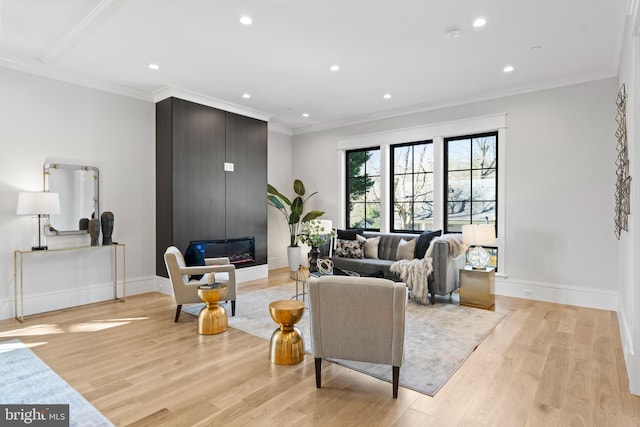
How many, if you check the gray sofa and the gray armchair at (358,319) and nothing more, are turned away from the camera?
1

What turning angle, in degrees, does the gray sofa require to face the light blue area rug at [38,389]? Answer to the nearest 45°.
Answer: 0° — it already faces it

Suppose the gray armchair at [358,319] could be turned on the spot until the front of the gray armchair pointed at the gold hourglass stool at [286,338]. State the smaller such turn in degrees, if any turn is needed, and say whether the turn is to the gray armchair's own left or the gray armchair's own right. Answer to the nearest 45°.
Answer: approximately 45° to the gray armchair's own left

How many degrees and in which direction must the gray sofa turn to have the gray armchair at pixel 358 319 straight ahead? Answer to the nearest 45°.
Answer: approximately 45° to its left

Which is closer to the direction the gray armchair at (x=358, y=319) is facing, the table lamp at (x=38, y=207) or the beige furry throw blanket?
the beige furry throw blanket

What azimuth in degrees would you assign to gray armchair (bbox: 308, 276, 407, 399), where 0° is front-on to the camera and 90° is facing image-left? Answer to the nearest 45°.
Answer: approximately 180°

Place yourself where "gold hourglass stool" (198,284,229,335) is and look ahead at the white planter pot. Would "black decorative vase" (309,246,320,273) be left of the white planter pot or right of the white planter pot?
right

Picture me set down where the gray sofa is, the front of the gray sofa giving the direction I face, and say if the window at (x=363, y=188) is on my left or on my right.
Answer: on my right

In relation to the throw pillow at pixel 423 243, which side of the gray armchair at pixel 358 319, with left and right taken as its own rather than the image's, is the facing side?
front

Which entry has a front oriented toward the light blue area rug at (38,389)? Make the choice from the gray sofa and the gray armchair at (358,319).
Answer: the gray sofa

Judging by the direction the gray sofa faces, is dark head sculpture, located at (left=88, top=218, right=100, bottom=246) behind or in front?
in front

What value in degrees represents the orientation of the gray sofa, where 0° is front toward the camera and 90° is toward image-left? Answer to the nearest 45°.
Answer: approximately 45°

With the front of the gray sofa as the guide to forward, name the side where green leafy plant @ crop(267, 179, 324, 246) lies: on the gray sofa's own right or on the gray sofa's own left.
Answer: on the gray sofa's own right

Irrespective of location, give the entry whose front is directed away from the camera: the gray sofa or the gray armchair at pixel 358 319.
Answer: the gray armchair

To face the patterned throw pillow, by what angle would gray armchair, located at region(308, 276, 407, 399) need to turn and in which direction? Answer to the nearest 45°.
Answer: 0° — it already faces it
